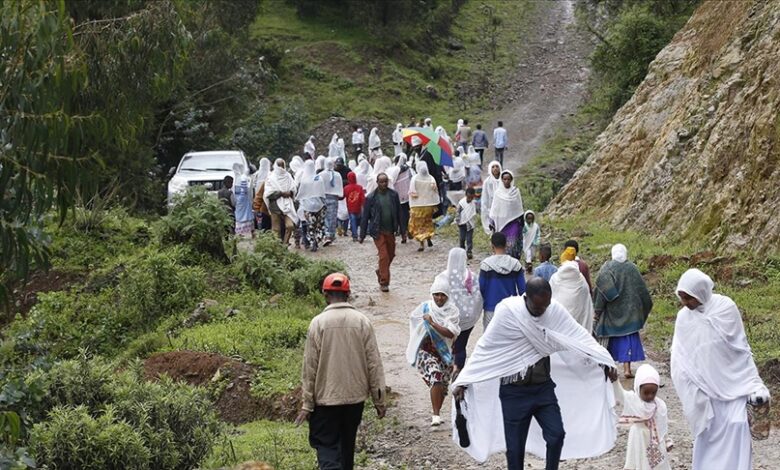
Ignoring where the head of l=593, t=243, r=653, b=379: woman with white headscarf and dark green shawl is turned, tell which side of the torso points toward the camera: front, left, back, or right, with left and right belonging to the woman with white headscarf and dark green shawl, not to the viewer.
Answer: back

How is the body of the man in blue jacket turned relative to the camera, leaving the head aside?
away from the camera

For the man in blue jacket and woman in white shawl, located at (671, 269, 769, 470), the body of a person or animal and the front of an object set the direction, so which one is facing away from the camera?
the man in blue jacket

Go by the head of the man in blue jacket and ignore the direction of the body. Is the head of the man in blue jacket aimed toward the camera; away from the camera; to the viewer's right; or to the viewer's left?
away from the camera

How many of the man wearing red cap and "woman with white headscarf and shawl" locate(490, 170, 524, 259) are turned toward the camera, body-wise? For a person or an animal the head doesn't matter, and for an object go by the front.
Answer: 1

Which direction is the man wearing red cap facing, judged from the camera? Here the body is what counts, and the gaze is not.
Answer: away from the camera

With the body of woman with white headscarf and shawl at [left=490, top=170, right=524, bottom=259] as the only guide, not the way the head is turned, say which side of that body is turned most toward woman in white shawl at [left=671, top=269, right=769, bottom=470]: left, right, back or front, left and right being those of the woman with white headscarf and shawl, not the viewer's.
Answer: front

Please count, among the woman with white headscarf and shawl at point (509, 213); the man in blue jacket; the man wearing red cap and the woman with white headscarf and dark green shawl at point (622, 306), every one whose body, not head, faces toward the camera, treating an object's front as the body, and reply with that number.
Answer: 1

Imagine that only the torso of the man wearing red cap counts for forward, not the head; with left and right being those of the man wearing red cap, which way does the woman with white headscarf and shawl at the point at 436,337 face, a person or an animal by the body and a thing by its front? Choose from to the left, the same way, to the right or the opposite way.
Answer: the opposite way

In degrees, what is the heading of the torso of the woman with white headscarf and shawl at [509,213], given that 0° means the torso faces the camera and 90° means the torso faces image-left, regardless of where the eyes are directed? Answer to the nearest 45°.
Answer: approximately 0°

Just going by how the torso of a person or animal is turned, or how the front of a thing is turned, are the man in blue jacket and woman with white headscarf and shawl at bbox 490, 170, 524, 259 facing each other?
yes

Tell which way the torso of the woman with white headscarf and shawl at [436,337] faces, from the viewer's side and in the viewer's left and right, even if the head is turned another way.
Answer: facing the viewer

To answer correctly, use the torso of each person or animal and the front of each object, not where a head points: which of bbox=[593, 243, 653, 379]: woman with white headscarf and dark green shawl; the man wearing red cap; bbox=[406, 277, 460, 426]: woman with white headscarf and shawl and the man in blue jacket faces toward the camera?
bbox=[406, 277, 460, 426]: woman with white headscarf and shawl

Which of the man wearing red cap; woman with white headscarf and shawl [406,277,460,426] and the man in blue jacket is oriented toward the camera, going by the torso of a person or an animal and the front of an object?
the woman with white headscarf and shawl
